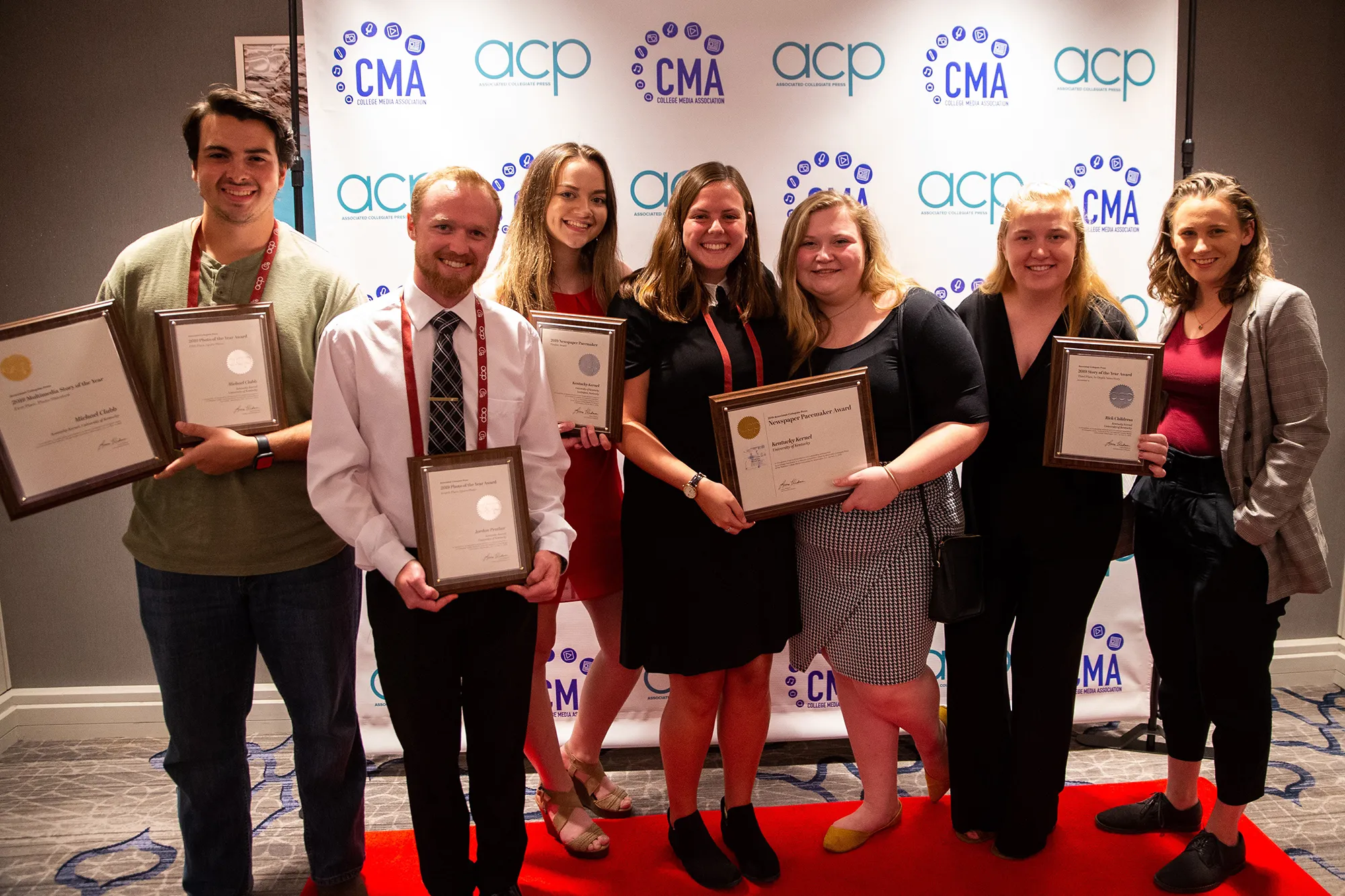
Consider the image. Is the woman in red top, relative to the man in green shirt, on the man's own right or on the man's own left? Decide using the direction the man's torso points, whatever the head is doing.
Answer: on the man's own left

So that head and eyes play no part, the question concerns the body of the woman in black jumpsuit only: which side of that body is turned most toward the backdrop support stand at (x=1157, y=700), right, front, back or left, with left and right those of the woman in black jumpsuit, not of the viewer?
back

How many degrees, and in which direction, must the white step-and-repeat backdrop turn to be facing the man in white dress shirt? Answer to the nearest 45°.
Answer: approximately 45° to its right

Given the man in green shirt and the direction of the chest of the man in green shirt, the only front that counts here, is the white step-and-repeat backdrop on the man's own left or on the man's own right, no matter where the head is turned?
on the man's own left

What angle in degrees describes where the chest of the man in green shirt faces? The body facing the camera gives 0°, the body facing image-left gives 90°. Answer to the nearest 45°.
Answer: approximately 0°

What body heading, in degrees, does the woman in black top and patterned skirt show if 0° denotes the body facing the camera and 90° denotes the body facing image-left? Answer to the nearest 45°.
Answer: approximately 45°

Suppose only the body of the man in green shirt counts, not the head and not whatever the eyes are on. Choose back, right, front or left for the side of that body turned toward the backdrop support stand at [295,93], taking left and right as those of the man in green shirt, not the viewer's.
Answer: back
